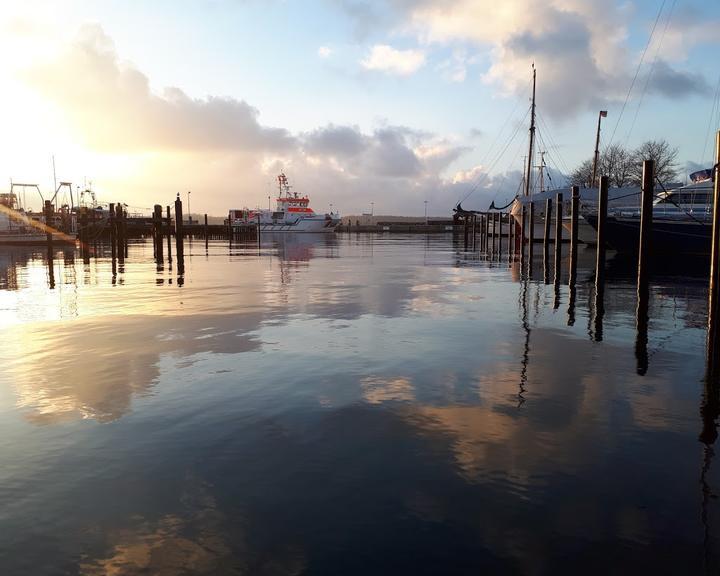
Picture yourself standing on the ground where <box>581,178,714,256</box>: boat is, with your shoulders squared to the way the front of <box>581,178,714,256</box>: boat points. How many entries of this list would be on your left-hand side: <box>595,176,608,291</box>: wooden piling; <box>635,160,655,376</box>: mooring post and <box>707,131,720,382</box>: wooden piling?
3

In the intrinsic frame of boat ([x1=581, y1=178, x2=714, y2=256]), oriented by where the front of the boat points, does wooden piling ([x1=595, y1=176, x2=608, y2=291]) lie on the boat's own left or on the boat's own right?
on the boat's own left

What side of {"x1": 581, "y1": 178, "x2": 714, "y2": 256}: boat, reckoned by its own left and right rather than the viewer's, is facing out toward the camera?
left

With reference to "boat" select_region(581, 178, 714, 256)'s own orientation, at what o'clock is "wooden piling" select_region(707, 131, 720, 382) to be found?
The wooden piling is roughly at 9 o'clock from the boat.

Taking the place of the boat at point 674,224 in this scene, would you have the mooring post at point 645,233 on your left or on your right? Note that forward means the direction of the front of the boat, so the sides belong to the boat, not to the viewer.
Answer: on your left
